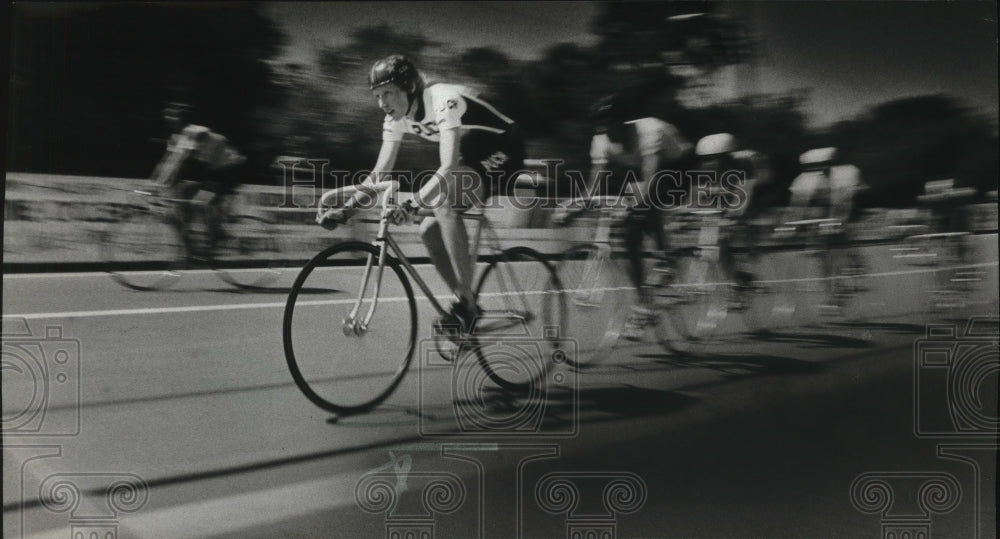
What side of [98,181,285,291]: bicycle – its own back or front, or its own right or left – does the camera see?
left

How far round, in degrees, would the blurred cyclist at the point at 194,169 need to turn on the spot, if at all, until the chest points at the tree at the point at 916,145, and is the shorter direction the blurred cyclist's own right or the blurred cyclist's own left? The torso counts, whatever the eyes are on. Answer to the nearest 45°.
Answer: approximately 180°

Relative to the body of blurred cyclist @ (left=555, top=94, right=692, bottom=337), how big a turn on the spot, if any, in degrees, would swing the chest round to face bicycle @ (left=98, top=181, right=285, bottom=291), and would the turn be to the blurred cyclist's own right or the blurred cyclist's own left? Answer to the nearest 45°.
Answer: approximately 45° to the blurred cyclist's own right

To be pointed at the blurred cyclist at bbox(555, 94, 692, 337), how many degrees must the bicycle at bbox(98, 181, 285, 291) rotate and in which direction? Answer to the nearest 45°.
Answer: approximately 180°

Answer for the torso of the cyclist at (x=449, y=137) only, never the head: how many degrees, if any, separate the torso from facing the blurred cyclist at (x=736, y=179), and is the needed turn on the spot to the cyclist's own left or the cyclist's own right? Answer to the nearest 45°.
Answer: approximately 135° to the cyclist's own left

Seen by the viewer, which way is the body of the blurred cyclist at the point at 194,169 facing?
to the viewer's left
